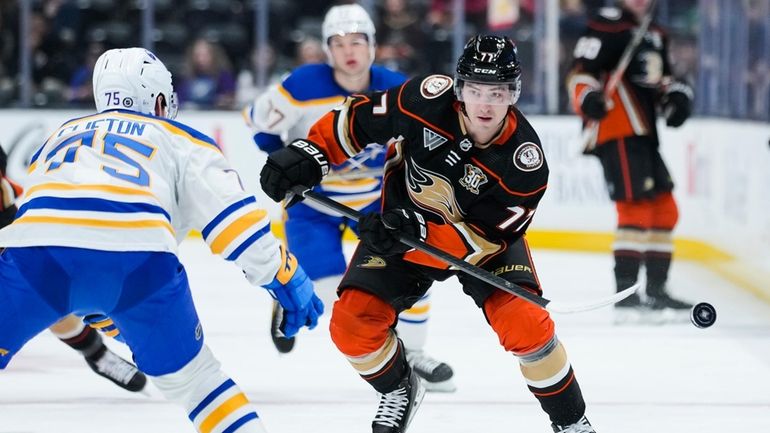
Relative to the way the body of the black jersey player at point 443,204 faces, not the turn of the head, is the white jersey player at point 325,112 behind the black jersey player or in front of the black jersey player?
behind

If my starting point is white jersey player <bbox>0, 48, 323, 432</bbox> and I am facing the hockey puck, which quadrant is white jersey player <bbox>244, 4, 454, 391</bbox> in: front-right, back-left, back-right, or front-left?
front-left

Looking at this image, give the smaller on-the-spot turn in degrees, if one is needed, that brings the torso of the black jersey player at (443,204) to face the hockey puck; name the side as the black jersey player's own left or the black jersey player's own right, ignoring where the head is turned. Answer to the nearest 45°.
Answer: approximately 90° to the black jersey player's own left

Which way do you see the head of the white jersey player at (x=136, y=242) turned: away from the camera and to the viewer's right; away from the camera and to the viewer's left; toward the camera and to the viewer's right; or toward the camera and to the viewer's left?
away from the camera and to the viewer's right

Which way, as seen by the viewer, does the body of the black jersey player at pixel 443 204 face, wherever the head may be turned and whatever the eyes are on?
toward the camera

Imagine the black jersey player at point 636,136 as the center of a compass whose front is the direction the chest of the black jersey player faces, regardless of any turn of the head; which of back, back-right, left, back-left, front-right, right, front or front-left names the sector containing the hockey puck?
front-right

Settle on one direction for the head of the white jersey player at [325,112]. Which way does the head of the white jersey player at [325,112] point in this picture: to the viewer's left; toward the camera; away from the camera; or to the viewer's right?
toward the camera

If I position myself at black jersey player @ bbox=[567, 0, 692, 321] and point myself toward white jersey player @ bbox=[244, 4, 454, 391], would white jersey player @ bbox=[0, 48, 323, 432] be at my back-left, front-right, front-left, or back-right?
front-left

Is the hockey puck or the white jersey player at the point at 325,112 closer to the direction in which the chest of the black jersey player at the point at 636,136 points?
the hockey puck

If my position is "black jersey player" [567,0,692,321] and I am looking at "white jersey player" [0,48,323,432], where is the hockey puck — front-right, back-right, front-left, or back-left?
front-left

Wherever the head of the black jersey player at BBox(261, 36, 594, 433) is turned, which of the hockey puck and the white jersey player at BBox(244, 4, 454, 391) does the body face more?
the hockey puck

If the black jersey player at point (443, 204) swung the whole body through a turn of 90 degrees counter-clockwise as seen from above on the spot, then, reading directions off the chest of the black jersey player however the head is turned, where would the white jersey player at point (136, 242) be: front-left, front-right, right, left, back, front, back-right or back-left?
back-right

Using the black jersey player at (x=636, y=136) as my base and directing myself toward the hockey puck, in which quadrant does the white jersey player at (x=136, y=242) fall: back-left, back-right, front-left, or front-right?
front-right
